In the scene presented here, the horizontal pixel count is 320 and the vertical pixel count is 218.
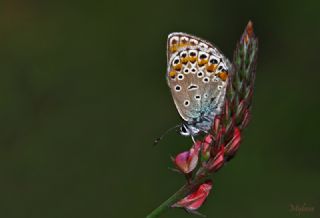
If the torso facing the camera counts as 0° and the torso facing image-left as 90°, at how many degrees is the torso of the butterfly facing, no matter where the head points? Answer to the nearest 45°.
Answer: approximately 90°
